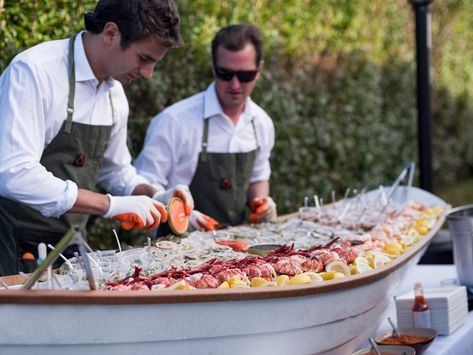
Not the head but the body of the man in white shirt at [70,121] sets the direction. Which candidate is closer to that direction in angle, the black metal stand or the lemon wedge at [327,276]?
the lemon wedge

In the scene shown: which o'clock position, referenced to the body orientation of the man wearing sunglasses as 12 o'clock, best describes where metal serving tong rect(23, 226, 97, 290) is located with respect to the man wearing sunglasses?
The metal serving tong is roughly at 2 o'clock from the man wearing sunglasses.

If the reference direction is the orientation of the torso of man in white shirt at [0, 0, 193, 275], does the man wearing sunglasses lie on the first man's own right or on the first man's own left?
on the first man's own left

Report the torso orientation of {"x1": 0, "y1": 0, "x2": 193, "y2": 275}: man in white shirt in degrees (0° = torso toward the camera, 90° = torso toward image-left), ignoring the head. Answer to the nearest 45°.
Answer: approximately 315°

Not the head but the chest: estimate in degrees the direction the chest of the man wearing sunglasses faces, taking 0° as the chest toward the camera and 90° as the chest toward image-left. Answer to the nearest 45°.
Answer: approximately 315°

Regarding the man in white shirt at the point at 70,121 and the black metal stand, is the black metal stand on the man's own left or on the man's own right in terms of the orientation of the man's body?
on the man's own left

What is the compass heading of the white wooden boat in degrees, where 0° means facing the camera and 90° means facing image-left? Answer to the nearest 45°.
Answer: approximately 270°
